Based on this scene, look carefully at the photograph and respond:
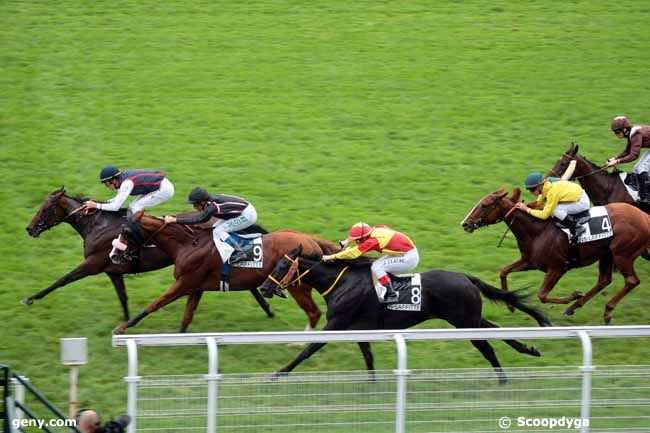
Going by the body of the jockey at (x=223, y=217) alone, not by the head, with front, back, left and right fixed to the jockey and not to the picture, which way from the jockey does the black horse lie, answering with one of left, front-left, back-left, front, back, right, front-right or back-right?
back-left

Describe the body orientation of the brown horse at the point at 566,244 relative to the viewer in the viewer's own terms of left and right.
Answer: facing to the left of the viewer

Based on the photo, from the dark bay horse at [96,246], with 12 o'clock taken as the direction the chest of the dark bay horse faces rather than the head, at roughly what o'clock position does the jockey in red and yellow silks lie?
The jockey in red and yellow silks is roughly at 7 o'clock from the dark bay horse.

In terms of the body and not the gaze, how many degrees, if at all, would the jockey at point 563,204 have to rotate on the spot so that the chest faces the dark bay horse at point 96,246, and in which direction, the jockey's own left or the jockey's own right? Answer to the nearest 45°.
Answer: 0° — they already face it

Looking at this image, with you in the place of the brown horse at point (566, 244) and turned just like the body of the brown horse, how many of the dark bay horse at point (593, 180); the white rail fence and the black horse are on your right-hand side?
1

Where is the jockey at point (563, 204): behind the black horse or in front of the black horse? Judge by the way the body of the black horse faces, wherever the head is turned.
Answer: behind

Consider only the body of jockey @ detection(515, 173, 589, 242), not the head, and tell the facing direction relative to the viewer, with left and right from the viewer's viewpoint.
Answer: facing to the left of the viewer

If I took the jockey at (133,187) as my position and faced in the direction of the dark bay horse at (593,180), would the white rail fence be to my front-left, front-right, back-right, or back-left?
front-right

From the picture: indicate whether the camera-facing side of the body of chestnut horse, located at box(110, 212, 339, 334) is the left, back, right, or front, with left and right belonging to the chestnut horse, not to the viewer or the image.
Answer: left

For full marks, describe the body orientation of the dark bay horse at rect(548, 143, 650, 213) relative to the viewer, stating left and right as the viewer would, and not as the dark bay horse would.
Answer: facing to the left of the viewer

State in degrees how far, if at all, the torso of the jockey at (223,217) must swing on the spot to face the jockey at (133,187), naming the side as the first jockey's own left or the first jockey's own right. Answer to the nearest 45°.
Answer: approximately 45° to the first jockey's own right

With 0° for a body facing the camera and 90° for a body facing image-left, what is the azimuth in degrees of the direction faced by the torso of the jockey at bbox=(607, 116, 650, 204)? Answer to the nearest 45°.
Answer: approximately 90°

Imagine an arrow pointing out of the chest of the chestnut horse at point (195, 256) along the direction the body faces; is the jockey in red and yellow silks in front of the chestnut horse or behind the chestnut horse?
behind

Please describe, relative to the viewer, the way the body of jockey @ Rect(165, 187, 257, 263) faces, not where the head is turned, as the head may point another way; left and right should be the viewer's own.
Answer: facing to the left of the viewer

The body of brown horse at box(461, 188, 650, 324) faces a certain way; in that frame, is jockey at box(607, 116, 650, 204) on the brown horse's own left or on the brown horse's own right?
on the brown horse's own right

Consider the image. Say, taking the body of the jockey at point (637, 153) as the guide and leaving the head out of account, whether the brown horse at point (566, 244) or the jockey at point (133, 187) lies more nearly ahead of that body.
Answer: the jockey

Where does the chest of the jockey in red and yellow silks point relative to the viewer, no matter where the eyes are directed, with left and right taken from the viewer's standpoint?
facing to the left of the viewer
